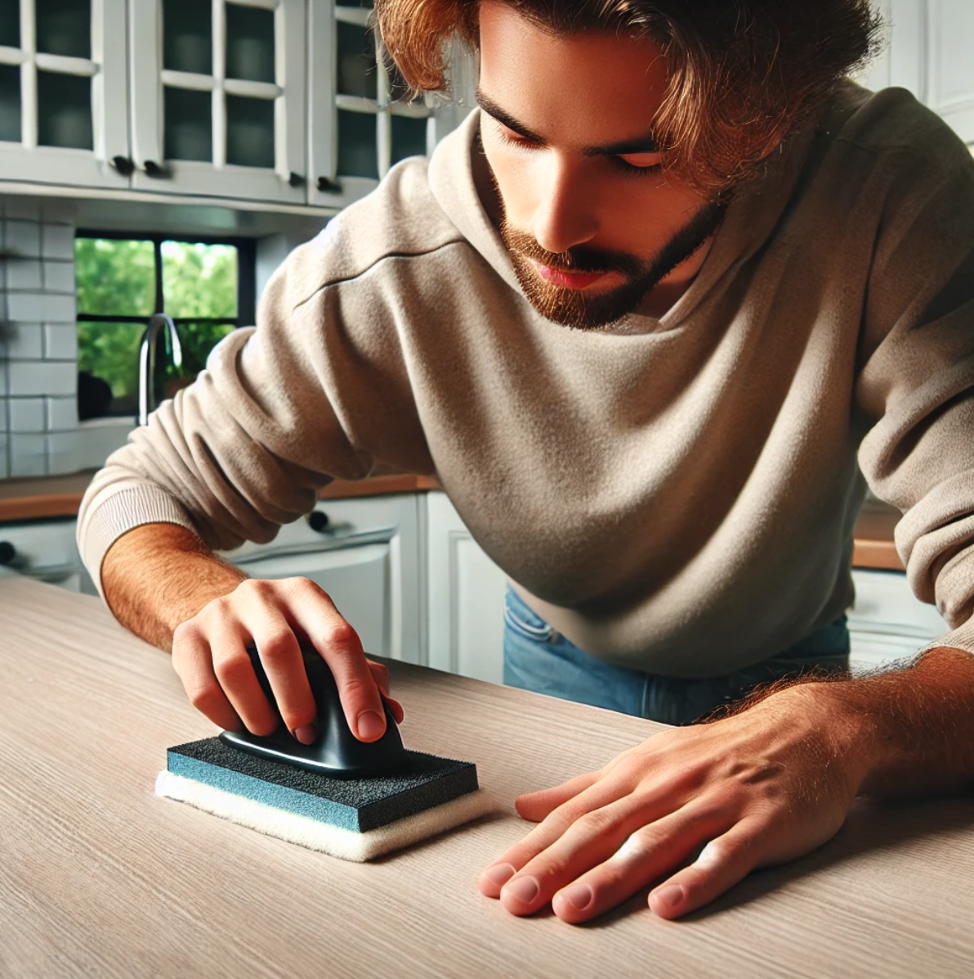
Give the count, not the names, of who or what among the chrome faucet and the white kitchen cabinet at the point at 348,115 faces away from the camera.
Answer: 0

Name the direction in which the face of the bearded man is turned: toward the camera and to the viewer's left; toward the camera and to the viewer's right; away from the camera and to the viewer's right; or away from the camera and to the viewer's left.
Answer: toward the camera and to the viewer's left

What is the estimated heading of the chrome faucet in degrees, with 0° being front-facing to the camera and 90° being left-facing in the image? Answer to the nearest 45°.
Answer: approximately 315°

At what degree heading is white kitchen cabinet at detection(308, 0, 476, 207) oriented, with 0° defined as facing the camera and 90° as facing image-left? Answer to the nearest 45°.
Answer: approximately 0°
